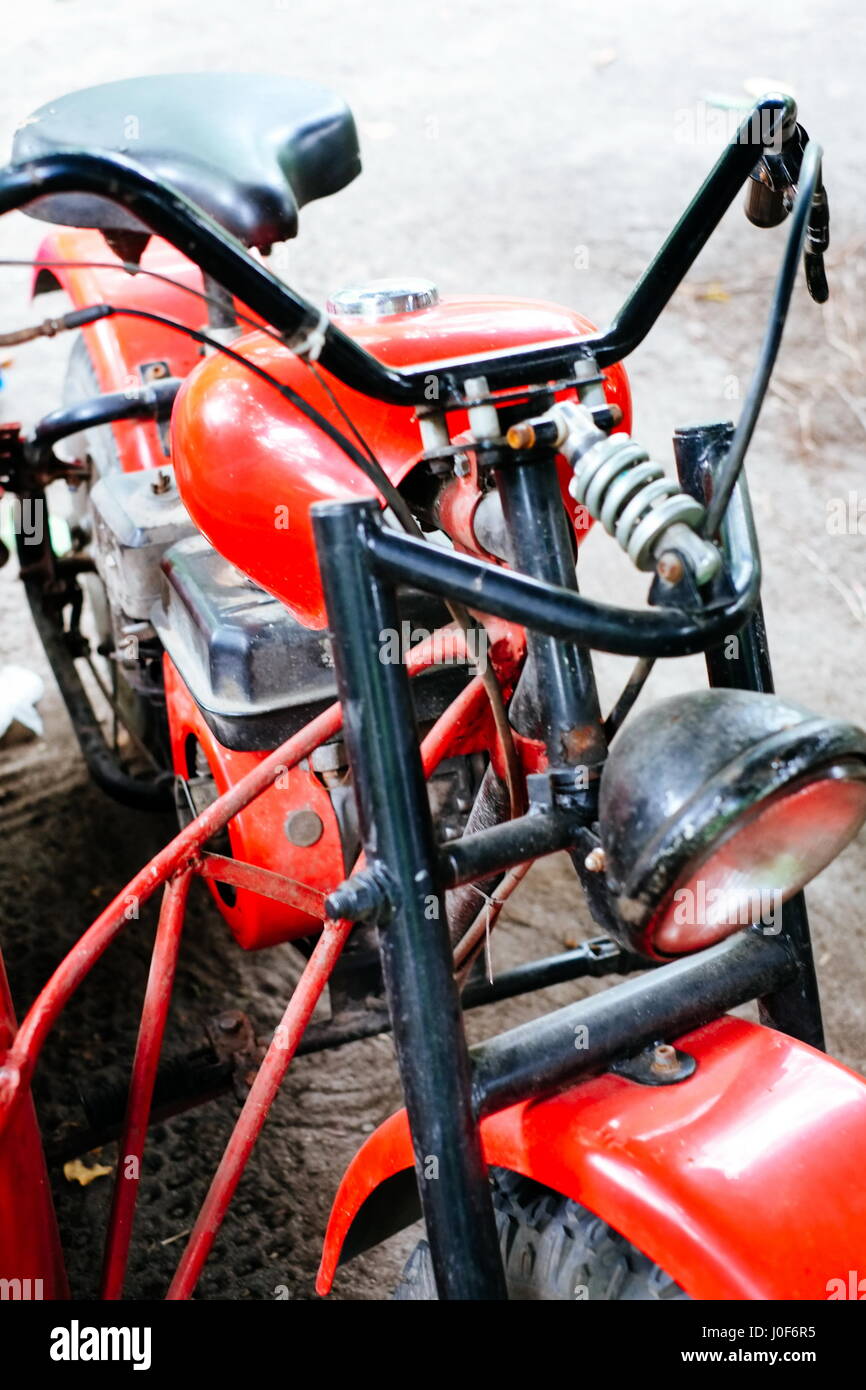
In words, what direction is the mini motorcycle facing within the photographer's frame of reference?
facing the viewer and to the right of the viewer
